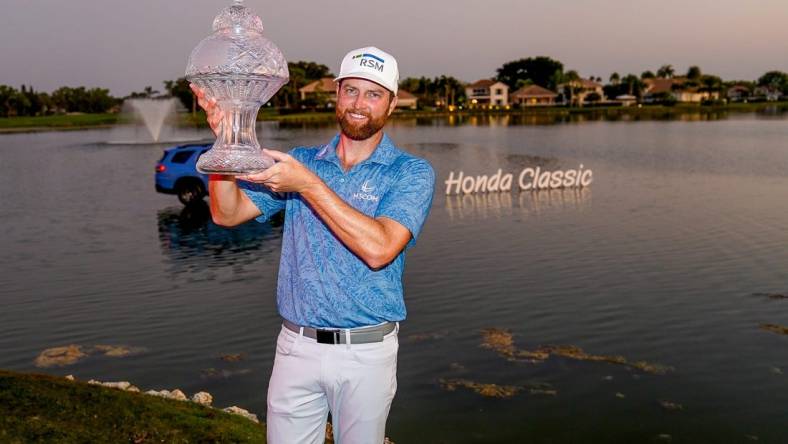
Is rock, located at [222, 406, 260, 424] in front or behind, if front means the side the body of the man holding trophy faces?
behind

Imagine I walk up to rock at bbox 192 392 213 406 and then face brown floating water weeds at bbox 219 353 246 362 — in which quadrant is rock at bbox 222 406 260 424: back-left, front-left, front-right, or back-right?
back-right

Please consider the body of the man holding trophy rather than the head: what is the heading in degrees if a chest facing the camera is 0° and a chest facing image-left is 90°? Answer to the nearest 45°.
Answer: approximately 0°

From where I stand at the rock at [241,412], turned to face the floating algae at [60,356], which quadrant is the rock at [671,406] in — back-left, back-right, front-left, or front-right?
back-right

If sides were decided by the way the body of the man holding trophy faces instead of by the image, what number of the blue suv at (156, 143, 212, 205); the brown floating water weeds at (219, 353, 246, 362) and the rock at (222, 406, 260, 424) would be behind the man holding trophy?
3

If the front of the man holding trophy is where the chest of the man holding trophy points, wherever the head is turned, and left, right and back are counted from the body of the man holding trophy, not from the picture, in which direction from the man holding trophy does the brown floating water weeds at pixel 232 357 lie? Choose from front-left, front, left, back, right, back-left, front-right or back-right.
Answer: back

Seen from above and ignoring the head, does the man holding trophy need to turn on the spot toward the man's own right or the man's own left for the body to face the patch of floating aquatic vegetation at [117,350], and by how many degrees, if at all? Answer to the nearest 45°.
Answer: approximately 180°

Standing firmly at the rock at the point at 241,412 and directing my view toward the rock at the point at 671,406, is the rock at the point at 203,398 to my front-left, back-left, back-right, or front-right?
back-left

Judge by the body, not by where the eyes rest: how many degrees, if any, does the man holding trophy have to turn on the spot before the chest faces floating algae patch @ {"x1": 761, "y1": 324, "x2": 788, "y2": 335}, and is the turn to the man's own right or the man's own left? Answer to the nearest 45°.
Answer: approximately 135° to the man's own left

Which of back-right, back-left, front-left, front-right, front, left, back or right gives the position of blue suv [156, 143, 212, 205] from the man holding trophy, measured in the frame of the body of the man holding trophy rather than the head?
back

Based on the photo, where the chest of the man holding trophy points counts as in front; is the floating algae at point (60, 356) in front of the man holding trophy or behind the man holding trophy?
behind
